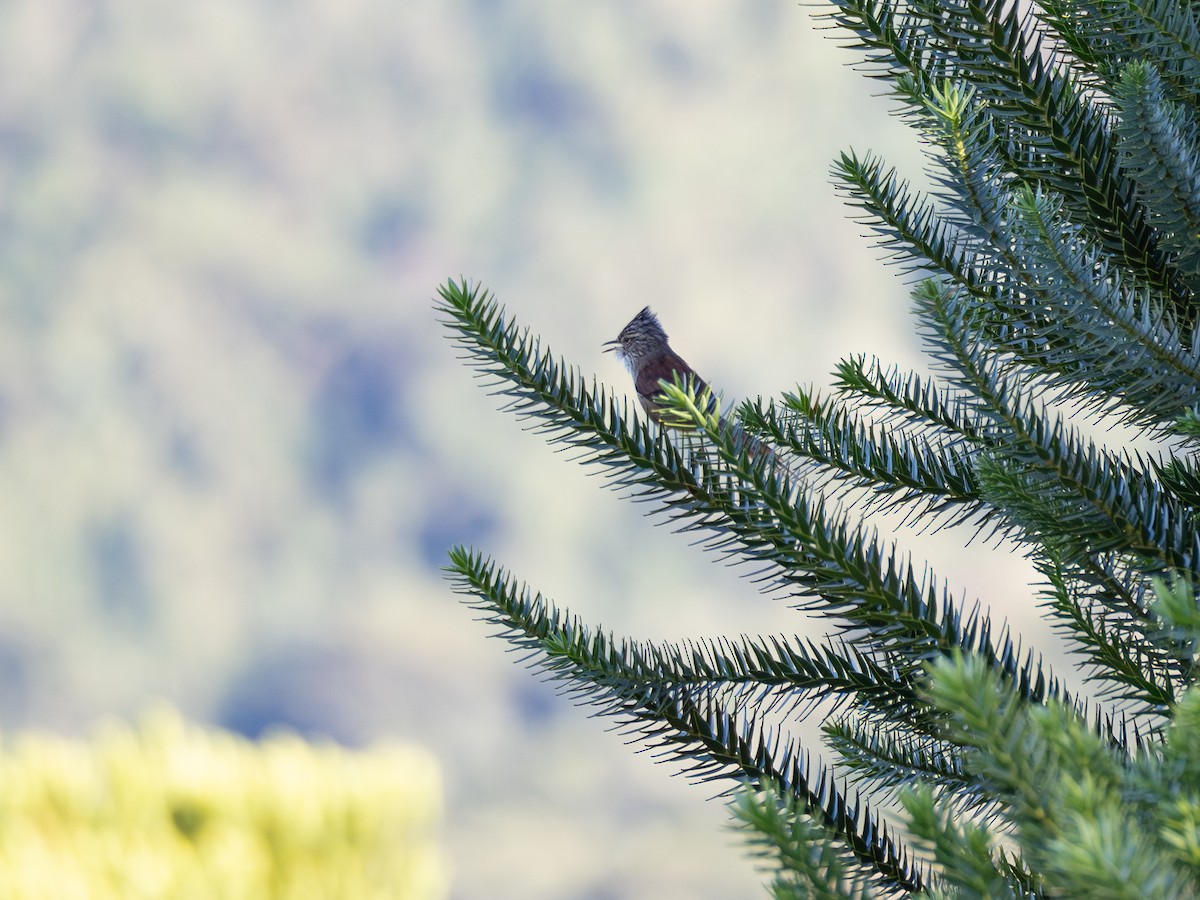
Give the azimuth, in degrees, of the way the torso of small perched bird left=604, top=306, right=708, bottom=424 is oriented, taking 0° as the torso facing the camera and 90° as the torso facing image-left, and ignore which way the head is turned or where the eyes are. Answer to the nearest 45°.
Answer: approximately 90°

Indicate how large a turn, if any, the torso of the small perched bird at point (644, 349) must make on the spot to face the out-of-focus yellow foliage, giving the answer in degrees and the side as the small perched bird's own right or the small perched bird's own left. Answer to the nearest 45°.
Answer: approximately 45° to the small perched bird's own left
